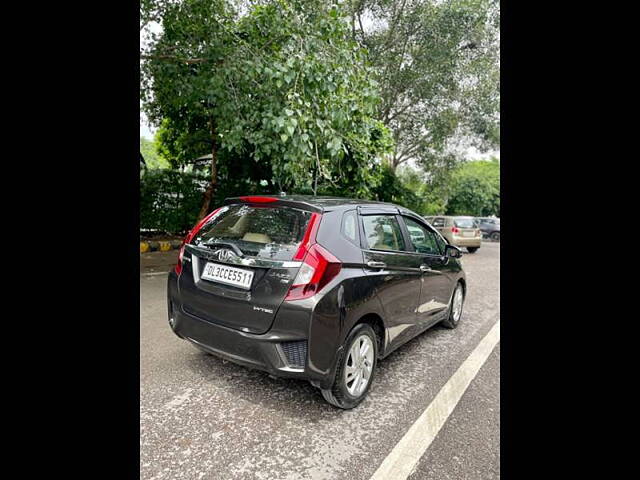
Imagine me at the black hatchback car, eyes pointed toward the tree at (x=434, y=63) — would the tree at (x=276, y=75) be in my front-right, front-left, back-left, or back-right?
front-left

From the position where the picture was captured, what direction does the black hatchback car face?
facing away from the viewer and to the right of the viewer

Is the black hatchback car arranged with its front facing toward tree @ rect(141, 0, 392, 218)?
no

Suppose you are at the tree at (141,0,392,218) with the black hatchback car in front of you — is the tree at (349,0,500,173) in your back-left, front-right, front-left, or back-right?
back-left

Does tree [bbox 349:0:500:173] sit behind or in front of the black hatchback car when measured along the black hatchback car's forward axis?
in front
